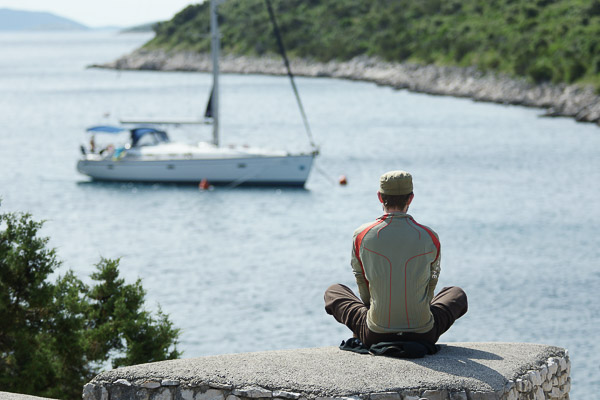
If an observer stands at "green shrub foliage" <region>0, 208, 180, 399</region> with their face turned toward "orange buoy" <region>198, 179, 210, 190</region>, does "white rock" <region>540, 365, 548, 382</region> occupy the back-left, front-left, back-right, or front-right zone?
back-right

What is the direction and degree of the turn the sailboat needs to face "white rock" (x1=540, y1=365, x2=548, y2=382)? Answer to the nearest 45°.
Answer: approximately 90° to its right

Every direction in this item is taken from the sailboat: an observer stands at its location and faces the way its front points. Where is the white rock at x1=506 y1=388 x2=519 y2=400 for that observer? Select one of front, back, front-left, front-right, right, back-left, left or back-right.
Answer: right

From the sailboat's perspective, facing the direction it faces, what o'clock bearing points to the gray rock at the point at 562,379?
The gray rock is roughly at 3 o'clock from the sailboat.

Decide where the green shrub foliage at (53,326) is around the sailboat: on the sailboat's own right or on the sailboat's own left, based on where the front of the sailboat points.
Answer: on the sailboat's own right

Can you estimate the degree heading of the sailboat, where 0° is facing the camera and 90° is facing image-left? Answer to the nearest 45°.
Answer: approximately 270°

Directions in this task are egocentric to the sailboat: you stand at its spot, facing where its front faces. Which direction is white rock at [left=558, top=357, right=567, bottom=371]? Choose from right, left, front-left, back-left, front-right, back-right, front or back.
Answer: right

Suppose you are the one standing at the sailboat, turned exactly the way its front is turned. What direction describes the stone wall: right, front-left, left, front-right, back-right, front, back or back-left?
right
